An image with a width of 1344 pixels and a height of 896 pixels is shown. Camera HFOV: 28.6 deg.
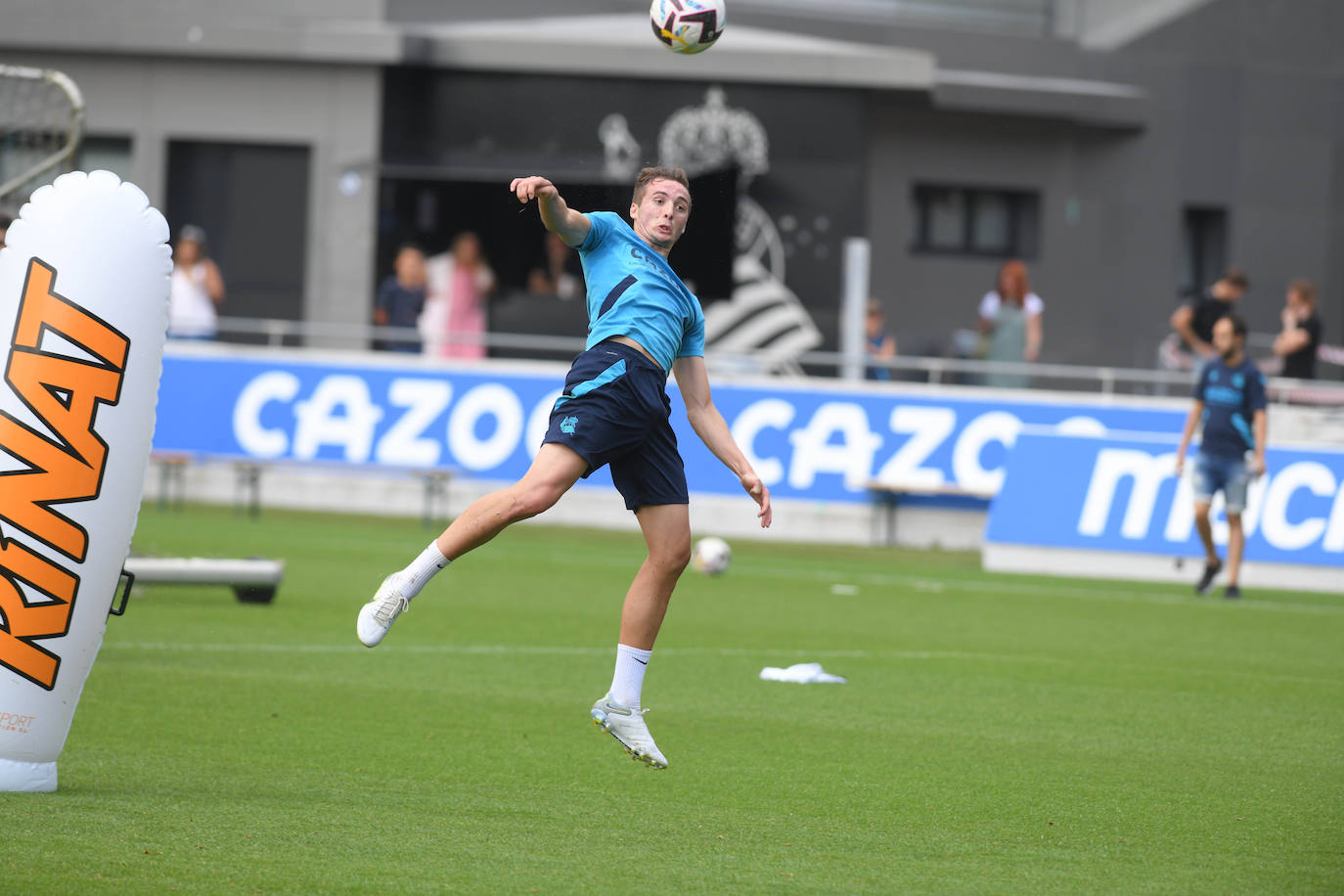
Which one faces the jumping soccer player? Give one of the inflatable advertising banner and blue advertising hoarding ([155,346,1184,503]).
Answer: the blue advertising hoarding

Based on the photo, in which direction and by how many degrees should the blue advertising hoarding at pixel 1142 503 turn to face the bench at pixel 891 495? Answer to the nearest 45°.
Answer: approximately 135° to its right

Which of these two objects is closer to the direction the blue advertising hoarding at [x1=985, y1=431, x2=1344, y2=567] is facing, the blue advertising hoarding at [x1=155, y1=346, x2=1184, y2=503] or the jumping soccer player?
the jumping soccer player

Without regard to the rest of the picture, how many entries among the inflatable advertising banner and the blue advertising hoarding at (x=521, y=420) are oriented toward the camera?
2

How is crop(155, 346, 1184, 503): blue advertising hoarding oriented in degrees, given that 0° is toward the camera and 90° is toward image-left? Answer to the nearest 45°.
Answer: approximately 0°

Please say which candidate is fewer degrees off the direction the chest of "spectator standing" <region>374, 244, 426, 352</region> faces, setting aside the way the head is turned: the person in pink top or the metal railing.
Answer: the metal railing

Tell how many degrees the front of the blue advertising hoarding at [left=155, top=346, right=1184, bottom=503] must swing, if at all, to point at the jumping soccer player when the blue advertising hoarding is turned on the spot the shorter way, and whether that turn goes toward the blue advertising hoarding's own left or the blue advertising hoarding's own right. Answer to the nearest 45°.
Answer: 0° — it already faces them

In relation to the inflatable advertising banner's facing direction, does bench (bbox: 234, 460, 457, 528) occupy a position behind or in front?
behind

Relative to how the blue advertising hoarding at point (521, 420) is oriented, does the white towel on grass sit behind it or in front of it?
in front

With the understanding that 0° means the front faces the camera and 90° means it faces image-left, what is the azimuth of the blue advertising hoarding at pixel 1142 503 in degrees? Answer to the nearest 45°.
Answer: approximately 0°

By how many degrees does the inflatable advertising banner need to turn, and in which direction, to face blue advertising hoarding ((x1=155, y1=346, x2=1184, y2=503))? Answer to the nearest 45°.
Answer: approximately 180°
